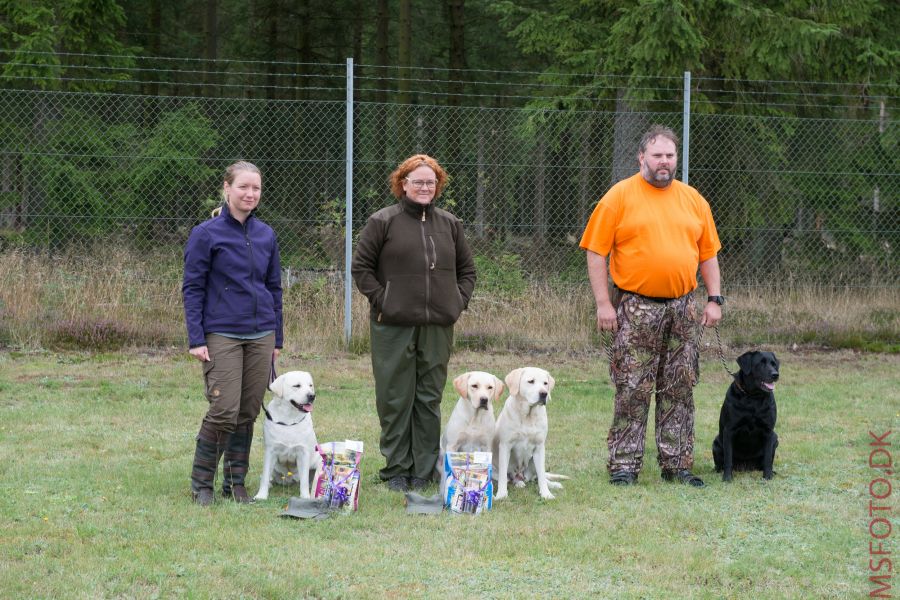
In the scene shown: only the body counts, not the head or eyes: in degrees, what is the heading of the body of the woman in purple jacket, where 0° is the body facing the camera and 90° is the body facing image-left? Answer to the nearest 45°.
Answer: approximately 315°

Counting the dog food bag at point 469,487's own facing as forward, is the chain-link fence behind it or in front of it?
behind

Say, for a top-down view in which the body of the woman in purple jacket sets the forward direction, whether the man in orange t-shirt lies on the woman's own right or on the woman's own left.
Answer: on the woman's own left

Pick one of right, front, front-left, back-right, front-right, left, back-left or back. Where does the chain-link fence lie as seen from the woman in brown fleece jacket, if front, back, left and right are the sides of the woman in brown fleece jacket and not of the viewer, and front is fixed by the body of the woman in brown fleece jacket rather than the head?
back

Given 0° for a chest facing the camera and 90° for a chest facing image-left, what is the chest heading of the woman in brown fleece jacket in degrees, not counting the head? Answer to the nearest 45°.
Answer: approximately 0°

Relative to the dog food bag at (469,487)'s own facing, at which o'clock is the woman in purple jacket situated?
The woman in purple jacket is roughly at 3 o'clock from the dog food bag.

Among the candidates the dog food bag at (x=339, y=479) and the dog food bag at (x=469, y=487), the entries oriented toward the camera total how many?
2
